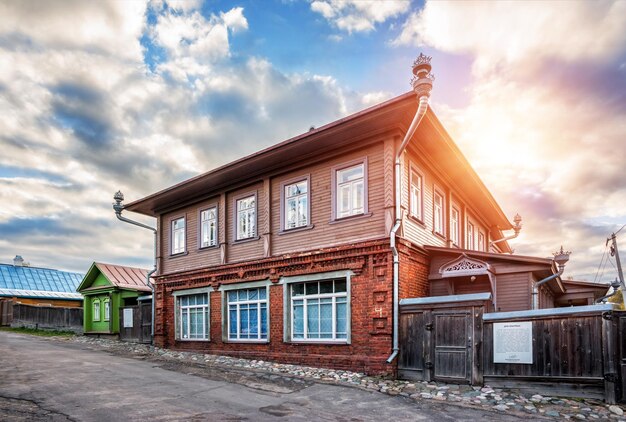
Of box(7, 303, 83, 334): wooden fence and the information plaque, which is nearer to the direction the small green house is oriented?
the information plaque

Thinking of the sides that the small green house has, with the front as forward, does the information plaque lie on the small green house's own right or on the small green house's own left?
on the small green house's own left

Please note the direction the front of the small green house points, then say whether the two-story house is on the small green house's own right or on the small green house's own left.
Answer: on the small green house's own left

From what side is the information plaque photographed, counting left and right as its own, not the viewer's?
front

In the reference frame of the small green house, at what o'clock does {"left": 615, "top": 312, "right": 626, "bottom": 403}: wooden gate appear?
The wooden gate is roughly at 10 o'clock from the small green house.

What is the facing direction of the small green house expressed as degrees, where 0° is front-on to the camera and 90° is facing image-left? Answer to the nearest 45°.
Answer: approximately 45°

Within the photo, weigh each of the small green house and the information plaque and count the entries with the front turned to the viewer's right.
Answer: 0

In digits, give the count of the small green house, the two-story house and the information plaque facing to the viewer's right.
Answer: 0

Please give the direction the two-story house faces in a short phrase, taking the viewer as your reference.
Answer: facing the viewer and to the left of the viewer

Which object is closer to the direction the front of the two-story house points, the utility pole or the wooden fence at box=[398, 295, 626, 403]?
the wooden fence
